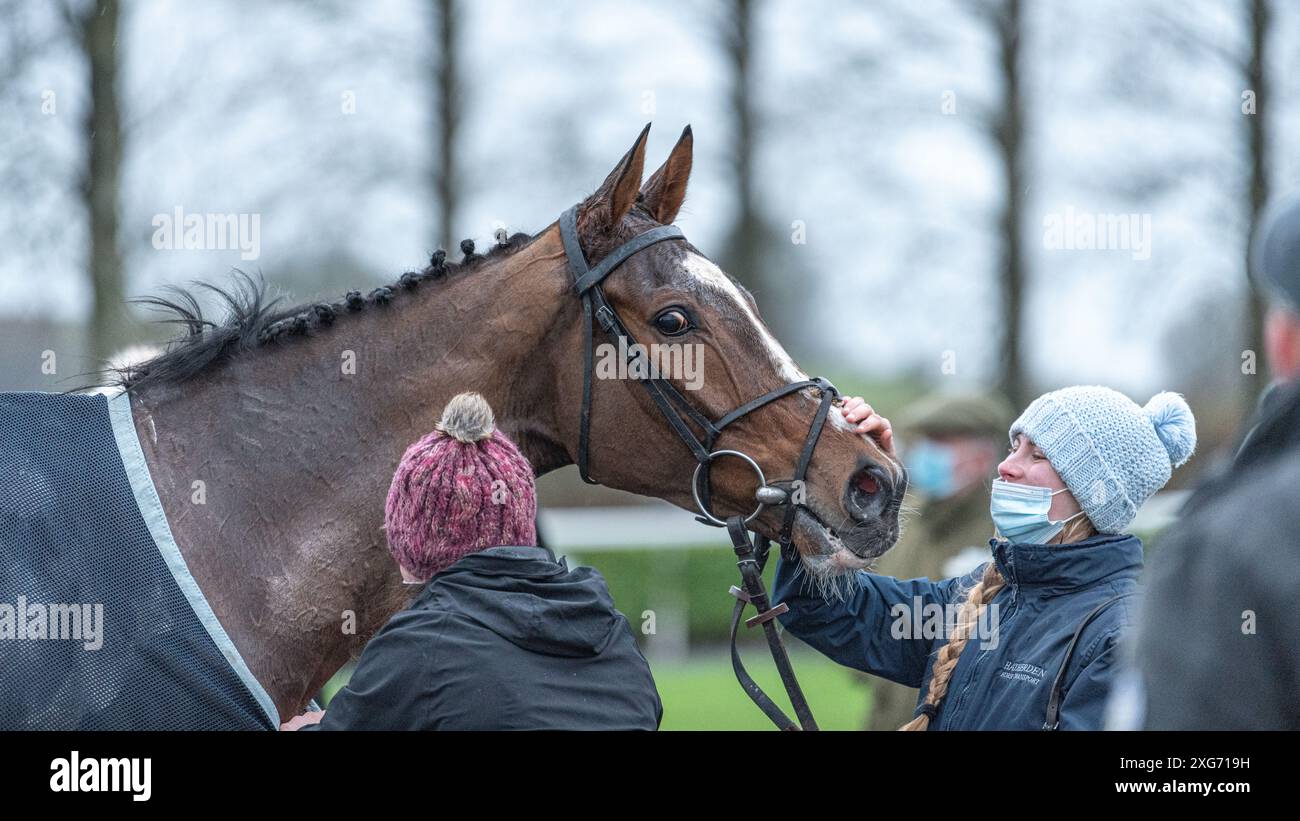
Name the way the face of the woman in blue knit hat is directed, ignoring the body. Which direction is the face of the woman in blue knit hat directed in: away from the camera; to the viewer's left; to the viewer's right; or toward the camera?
to the viewer's left

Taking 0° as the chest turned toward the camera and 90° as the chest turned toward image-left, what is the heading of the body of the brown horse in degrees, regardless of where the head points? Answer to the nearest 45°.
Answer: approximately 270°

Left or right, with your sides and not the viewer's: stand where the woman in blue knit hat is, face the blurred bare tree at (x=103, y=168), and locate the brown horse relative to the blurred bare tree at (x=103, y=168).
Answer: left

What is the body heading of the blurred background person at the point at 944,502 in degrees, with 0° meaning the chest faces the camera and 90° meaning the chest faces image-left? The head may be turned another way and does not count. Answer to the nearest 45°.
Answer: approximately 45°

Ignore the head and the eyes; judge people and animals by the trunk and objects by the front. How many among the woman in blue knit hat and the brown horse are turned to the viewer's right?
1

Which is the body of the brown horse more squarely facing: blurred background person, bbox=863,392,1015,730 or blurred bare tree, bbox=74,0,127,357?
the blurred background person

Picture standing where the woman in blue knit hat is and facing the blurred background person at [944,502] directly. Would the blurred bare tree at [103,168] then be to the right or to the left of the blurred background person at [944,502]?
left

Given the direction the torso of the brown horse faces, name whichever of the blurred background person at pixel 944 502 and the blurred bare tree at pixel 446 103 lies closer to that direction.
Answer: the blurred background person

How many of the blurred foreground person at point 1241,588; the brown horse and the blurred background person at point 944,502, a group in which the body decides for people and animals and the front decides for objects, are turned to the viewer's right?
1

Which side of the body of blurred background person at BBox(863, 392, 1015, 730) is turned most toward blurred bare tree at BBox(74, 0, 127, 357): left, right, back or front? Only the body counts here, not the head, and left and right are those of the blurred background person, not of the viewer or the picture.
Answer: right
